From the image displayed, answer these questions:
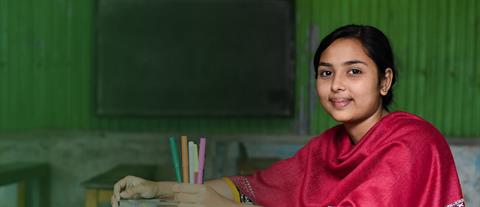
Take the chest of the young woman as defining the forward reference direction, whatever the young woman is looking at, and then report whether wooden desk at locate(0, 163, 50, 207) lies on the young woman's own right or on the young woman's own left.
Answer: on the young woman's own right

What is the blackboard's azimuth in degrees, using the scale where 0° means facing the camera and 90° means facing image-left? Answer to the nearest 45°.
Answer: approximately 0°

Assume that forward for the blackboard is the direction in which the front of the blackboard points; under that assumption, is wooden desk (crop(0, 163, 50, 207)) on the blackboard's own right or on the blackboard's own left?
on the blackboard's own right

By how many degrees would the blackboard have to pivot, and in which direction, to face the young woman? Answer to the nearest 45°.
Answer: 0° — it already faces them

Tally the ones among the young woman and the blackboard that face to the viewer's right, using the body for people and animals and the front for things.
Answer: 0

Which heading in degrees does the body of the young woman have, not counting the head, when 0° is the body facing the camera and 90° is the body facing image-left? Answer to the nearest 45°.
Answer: approximately 45°

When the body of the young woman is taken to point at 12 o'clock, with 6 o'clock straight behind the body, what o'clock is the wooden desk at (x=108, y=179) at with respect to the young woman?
The wooden desk is roughly at 3 o'clock from the young woman.

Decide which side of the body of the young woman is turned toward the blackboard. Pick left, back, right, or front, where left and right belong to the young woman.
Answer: right

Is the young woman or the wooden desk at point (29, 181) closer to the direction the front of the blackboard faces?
the young woman
